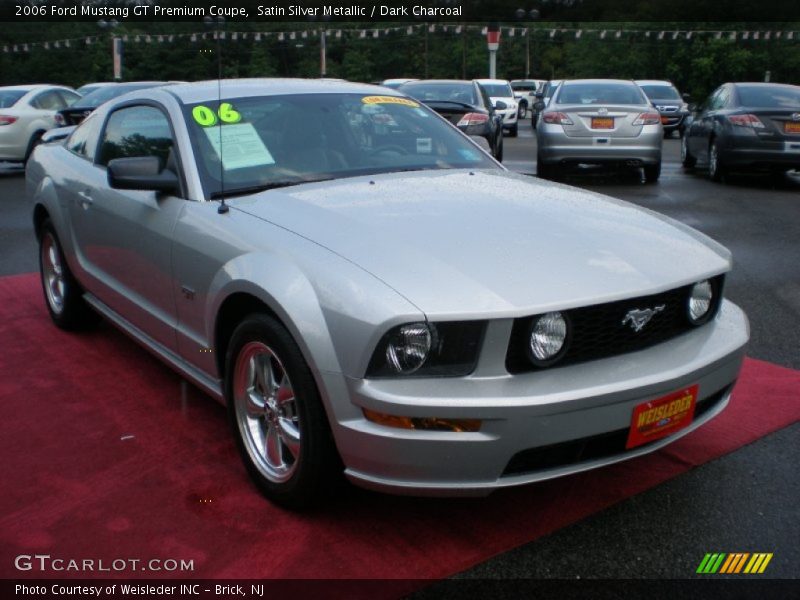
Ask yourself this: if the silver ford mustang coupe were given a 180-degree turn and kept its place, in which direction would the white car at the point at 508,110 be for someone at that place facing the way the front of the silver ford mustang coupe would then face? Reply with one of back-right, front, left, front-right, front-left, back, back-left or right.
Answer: front-right

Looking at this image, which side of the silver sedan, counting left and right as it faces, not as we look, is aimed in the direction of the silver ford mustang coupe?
back

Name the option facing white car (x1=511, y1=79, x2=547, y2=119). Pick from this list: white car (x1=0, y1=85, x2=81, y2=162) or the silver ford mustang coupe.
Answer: white car (x1=0, y1=85, x2=81, y2=162)

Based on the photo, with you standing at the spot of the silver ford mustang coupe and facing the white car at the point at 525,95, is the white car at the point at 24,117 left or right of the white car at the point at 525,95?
left

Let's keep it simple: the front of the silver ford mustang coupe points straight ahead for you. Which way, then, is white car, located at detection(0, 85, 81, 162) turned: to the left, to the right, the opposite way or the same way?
to the left

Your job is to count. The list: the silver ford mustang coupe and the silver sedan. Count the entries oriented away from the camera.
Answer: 1

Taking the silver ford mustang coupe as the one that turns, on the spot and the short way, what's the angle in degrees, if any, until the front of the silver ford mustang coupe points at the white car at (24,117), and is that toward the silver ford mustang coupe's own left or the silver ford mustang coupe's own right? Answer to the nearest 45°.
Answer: approximately 180°

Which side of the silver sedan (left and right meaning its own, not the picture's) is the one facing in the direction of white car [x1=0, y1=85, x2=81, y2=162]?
left

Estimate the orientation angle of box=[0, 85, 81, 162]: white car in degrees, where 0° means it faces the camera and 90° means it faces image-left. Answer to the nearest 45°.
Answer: approximately 225°

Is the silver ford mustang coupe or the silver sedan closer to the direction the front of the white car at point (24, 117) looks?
the silver sedan

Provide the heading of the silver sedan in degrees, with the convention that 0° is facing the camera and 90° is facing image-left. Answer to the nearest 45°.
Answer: approximately 180°

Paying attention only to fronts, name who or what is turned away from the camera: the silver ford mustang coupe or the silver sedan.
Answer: the silver sedan

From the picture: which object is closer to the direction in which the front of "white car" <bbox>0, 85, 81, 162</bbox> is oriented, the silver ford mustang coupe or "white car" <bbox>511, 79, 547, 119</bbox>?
the white car

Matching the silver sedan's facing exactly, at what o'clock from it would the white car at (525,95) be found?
The white car is roughly at 12 o'clock from the silver sedan.

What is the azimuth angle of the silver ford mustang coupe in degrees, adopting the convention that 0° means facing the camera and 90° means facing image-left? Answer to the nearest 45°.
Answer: approximately 315°
